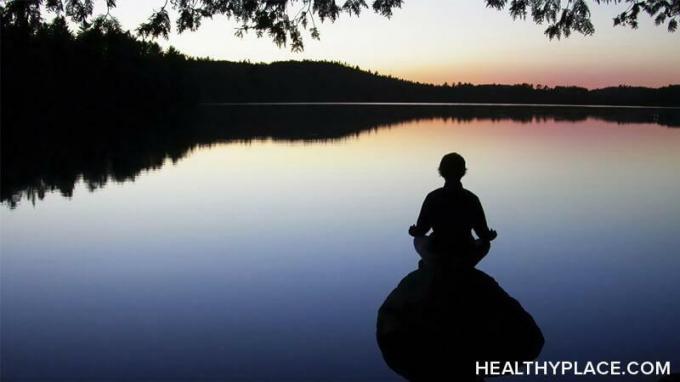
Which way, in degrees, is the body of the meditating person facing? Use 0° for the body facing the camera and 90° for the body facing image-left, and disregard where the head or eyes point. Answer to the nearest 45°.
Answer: approximately 180°
